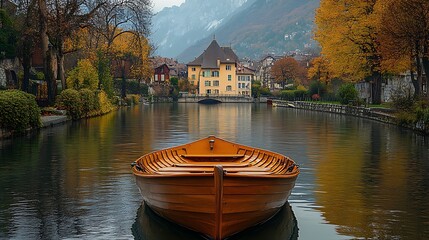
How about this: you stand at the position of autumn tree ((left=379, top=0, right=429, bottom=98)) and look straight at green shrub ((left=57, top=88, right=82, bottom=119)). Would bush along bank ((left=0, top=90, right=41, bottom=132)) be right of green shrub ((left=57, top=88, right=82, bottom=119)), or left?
left

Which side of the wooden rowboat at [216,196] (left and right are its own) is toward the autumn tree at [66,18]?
back

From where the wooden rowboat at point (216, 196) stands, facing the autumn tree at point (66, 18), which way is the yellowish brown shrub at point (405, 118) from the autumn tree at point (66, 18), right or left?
right

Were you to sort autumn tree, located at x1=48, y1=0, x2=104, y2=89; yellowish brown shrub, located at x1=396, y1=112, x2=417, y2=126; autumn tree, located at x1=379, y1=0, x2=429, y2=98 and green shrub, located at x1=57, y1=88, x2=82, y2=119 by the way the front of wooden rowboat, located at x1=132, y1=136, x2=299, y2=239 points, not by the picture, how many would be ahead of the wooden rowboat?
0

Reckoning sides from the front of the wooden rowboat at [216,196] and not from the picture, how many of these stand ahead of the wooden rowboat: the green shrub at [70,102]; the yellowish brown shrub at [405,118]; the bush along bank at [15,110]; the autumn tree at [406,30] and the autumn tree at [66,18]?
0

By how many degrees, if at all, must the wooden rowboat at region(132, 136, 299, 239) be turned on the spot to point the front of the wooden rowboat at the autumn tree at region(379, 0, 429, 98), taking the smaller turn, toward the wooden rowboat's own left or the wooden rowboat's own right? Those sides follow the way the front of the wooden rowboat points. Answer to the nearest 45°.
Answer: approximately 135° to the wooden rowboat's own left

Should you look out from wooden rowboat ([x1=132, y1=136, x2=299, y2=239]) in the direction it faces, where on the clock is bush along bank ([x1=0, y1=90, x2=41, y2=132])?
The bush along bank is roughly at 5 o'clock from the wooden rowboat.

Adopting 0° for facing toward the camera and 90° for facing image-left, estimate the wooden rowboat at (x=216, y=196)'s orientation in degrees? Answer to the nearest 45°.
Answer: approximately 0°
